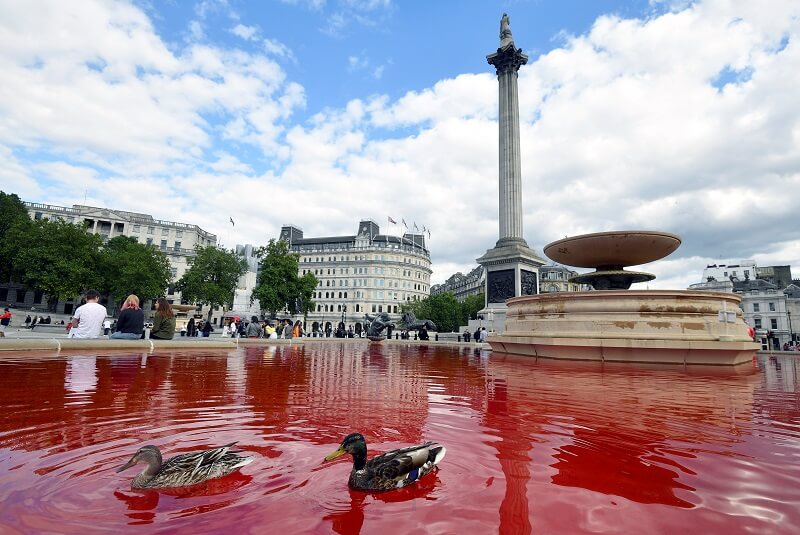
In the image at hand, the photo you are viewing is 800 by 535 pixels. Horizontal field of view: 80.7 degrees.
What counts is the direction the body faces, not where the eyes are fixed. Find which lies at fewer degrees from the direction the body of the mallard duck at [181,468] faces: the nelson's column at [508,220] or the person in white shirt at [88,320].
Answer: the person in white shirt

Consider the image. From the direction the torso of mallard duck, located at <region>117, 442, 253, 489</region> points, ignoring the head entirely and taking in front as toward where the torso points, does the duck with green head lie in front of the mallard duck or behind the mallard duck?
behind

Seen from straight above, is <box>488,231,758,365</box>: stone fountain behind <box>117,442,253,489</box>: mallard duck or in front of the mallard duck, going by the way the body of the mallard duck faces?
behind

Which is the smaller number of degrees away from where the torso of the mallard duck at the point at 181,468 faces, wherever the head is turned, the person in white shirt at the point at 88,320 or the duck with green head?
the person in white shirt

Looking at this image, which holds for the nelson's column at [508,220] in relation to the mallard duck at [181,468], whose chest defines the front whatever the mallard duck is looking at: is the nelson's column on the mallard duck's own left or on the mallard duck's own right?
on the mallard duck's own right

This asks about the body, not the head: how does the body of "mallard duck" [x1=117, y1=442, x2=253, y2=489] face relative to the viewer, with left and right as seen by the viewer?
facing to the left of the viewer

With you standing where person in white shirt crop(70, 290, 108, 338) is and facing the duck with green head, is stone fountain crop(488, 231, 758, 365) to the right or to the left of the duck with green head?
left
